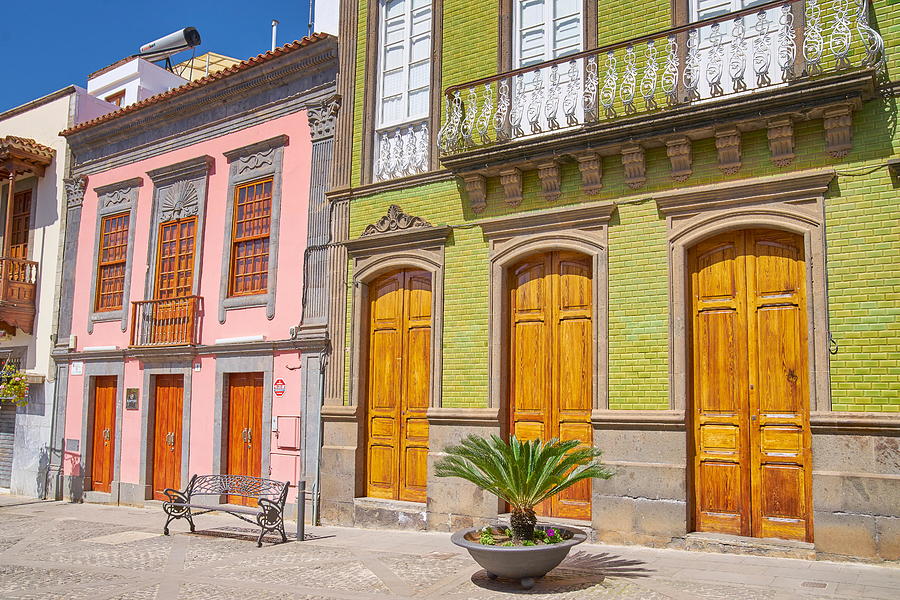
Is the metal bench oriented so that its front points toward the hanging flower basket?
no

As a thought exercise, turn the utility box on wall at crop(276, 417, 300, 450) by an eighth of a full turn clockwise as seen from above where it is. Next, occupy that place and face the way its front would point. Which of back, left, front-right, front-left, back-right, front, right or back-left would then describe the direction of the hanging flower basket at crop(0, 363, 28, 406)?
front-right

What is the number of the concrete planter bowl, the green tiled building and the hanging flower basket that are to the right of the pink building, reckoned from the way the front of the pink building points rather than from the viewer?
1

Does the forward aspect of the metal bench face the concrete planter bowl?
no

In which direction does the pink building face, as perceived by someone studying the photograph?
facing the viewer and to the left of the viewer

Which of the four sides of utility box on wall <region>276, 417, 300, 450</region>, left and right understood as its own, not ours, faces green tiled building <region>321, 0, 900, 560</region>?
left

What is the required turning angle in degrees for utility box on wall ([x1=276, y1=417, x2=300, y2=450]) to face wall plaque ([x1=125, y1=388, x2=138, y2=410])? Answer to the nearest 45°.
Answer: approximately 90° to its right

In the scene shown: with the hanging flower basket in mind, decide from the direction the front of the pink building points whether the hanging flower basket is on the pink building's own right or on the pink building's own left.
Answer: on the pink building's own right

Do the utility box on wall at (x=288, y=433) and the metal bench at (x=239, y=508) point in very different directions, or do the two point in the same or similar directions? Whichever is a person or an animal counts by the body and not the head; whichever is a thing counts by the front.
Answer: same or similar directions

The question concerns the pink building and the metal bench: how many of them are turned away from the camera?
0

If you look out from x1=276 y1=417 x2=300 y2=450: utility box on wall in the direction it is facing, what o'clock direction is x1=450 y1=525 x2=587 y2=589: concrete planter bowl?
The concrete planter bowl is roughly at 10 o'clock from the utility box on wall.

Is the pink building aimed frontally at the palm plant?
no

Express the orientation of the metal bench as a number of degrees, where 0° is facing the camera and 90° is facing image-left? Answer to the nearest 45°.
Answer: approximately 45°

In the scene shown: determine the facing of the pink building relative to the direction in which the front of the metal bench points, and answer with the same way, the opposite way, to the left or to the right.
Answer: the same way
